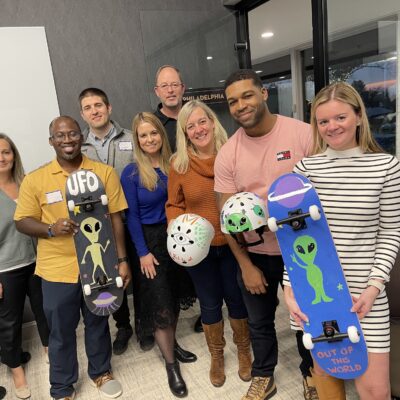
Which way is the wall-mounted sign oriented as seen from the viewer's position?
toward the camera

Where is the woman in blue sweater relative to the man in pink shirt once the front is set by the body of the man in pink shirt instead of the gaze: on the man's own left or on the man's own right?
on the man's own right

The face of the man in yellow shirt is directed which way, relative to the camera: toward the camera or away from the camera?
toward the camera

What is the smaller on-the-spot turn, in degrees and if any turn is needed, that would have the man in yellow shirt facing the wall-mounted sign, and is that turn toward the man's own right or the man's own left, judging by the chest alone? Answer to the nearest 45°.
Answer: approximately 135° to the man's own left

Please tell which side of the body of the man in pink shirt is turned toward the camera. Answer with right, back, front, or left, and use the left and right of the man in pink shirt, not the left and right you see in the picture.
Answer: front

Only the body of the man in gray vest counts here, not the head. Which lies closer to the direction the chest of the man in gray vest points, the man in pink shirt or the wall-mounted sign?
the man in pink shirt

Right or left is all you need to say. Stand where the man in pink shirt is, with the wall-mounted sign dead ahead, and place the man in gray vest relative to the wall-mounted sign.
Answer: left

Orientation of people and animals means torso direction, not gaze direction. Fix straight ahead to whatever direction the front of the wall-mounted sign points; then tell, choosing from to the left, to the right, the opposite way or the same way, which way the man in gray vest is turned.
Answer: the same way

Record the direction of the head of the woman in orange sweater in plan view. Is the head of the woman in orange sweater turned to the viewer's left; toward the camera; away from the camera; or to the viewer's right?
toward the camera

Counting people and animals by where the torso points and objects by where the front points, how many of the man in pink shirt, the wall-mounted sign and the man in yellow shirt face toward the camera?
3

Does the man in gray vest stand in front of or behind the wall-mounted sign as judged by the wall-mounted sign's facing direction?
in front

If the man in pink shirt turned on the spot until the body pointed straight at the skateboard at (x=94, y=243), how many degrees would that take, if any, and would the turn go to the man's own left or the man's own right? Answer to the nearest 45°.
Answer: approximately 90° to the man's own right

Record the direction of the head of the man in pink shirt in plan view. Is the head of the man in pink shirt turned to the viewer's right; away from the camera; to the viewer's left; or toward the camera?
toward the camera
